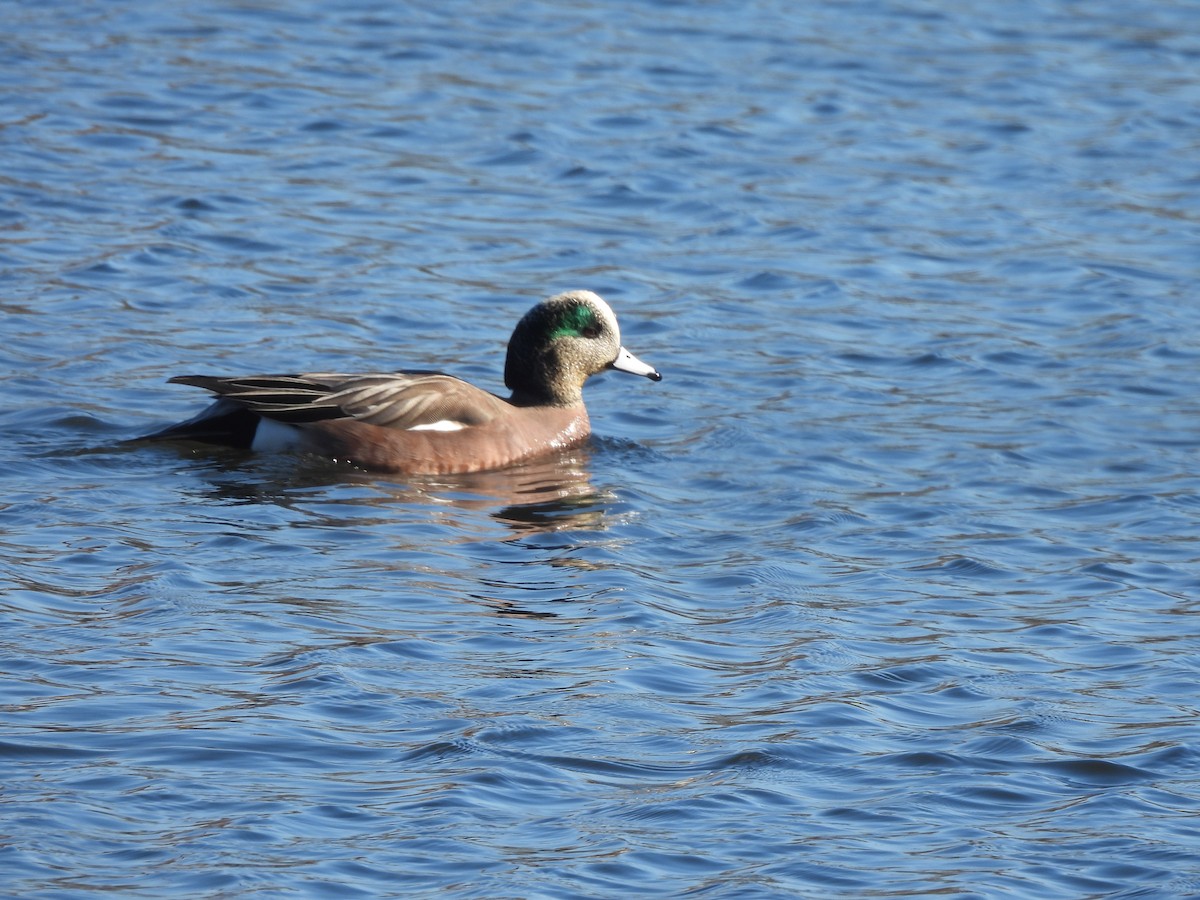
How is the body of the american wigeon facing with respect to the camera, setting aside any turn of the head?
to the viewer's right
